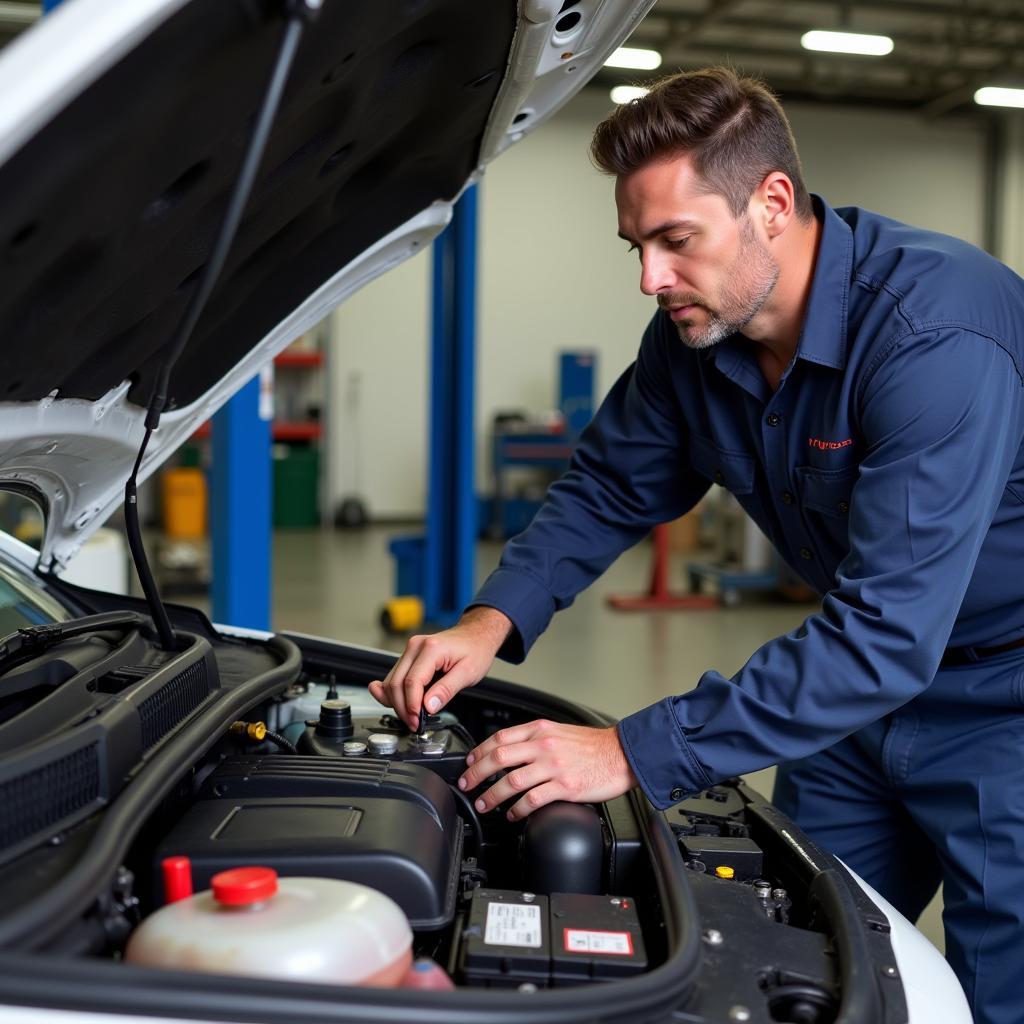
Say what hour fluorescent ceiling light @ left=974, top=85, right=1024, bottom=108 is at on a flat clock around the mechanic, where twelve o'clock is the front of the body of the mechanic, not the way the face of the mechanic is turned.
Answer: The fluorescent ceiling light is roughly at 5 o'clock from the mechanic.

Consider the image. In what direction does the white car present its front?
to the viewer's right

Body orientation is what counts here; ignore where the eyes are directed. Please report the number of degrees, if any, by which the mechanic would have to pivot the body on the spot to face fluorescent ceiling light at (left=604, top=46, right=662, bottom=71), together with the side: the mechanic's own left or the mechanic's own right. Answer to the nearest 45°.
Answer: approximately 135° to the mechanic's own right

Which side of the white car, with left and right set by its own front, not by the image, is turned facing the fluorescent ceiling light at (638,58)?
left

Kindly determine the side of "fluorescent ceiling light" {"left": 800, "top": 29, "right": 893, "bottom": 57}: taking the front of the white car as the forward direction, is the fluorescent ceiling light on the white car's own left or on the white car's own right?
on the white car's own left

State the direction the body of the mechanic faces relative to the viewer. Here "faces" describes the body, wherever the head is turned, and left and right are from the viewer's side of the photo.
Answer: facing the viewer and to the left of the viewer

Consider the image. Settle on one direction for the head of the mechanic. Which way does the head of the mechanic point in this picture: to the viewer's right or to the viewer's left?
to the viewer's left

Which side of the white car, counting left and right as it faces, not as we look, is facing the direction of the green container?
left

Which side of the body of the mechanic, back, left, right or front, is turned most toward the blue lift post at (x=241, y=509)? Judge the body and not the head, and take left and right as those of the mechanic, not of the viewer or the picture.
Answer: right

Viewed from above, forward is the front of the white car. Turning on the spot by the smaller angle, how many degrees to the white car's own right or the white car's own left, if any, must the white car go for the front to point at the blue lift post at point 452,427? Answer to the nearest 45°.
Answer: approximately 90° to the white car's own left

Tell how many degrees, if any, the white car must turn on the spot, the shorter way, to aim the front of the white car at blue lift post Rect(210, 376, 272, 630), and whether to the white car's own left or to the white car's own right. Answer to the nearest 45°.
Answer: approximately 90° to the white car's own left
